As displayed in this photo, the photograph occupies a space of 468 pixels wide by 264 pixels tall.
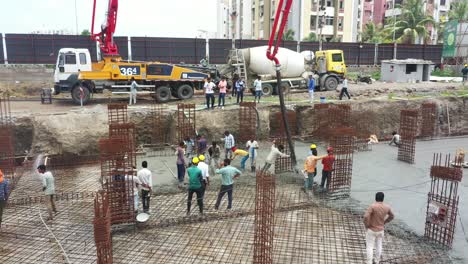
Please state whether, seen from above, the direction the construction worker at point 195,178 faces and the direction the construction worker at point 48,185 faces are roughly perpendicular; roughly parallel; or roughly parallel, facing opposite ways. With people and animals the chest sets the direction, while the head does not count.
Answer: roughly perpendicular

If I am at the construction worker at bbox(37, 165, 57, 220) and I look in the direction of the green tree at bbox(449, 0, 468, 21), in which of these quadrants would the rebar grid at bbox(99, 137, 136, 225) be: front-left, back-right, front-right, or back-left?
front-right

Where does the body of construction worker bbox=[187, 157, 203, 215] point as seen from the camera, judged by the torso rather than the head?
away from the camera

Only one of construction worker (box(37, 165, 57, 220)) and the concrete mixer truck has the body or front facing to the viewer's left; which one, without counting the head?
the construction worker

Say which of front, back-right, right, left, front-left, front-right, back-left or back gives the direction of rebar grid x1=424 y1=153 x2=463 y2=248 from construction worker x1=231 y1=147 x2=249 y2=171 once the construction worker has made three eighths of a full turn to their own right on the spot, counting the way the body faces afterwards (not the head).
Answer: right

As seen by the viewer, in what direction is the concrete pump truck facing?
to the viewer's left

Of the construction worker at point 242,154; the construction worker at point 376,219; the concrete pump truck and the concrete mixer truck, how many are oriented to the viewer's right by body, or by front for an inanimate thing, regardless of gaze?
1

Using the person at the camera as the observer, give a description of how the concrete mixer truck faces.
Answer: facing to the right of the viewer

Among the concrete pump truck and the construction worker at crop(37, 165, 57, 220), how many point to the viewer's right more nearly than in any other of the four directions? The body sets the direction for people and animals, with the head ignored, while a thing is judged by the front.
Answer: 0

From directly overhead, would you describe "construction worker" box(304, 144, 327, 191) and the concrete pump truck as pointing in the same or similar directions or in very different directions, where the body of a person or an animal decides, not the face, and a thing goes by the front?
very different directions

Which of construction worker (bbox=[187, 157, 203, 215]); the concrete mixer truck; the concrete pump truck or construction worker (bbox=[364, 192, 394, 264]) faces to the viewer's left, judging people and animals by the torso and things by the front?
the concrete pump truck

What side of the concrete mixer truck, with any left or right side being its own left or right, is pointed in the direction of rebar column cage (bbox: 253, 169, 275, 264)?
right

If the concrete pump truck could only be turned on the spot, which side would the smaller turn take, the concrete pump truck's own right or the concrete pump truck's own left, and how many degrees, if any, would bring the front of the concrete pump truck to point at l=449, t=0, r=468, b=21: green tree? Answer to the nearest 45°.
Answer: approximately 135° to the concrete pump truck's own right

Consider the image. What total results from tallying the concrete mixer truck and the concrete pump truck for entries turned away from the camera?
0

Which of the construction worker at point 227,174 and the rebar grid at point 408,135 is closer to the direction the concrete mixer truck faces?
the rebar grid
